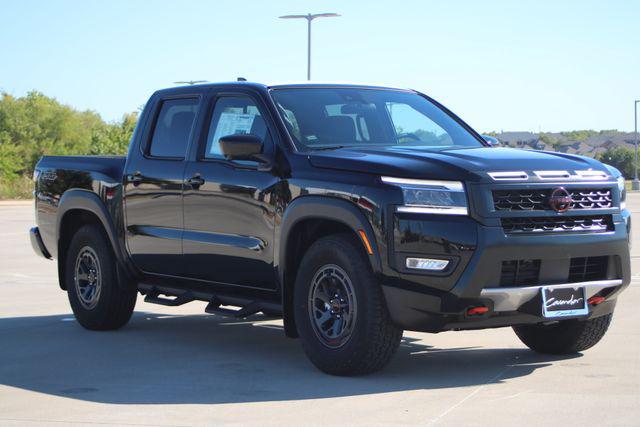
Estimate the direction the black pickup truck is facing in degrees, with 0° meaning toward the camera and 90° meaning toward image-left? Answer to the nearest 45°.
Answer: approximately 315°
